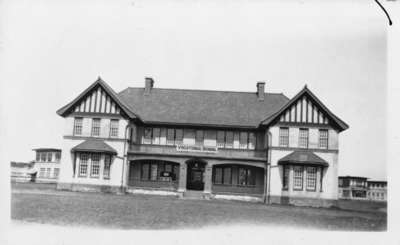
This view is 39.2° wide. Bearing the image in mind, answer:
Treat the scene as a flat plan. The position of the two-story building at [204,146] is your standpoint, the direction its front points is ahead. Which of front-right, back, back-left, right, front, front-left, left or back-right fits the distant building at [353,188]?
back-left

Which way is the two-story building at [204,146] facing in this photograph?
toward the camera

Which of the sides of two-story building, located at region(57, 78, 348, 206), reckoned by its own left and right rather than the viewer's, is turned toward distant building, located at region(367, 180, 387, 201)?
back
